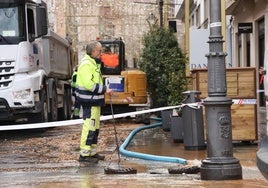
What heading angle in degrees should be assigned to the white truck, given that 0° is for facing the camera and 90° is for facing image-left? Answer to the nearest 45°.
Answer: approximately 45°

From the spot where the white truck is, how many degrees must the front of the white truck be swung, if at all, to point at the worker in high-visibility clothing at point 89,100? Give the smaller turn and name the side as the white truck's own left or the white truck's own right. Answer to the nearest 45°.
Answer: approximately 45° to the white truck's own left

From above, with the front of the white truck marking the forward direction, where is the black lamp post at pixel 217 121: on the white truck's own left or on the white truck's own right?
on the white truck's own left

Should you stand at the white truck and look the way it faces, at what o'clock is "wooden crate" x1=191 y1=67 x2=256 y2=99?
The wooden crate is roughly at 9 o'clock from the white truck.
